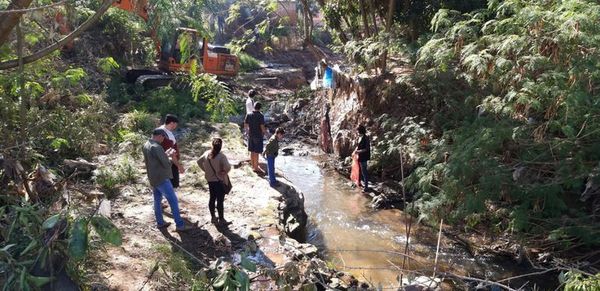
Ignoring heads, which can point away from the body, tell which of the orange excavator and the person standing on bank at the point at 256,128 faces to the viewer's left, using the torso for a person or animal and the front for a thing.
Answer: the orange excavator

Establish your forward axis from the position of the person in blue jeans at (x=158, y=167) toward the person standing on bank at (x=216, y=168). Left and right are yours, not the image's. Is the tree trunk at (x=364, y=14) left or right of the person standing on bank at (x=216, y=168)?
left

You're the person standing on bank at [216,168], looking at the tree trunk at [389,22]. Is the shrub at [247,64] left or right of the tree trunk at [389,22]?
left

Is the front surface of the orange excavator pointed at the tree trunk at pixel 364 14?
no

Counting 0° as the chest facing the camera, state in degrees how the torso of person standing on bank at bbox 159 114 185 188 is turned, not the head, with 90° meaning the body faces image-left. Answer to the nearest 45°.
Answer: approximately 315°

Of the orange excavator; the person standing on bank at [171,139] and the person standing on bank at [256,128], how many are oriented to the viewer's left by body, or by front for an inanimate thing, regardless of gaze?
1

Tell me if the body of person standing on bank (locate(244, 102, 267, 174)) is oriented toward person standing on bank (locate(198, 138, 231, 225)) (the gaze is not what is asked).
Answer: no

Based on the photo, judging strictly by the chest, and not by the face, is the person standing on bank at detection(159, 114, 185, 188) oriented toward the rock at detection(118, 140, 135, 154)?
no

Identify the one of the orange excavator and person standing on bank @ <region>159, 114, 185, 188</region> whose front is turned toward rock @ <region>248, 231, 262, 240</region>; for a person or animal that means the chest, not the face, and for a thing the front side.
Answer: the person standing on bank

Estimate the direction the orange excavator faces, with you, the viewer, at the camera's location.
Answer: facing to the left of the viewer

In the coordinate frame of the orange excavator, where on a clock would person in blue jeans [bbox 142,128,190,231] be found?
The person in blue jeans is roughly at 9 o'clock from the orange excavator.

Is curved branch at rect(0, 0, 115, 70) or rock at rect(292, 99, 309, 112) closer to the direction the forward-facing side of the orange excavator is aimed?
the curved branch
